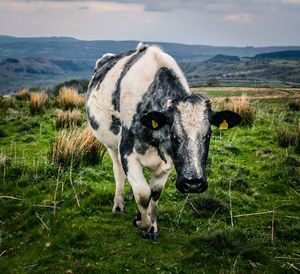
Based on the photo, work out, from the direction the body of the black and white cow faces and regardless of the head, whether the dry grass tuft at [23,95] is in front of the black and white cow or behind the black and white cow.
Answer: behind

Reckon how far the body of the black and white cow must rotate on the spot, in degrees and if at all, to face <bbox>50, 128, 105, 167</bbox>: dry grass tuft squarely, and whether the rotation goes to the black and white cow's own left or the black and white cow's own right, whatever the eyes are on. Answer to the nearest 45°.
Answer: approximately 180°

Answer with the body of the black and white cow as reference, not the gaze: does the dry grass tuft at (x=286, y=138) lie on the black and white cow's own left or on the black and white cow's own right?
on the black and white cow's own left

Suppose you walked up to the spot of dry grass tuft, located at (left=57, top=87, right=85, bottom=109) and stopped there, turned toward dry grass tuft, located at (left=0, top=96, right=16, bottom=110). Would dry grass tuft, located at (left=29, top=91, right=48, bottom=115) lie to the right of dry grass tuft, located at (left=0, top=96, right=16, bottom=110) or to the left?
left

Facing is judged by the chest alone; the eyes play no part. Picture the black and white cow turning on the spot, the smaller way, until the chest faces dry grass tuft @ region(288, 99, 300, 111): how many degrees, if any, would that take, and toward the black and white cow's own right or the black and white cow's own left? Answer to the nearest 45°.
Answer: approximately 135° to the black and white cow's own left

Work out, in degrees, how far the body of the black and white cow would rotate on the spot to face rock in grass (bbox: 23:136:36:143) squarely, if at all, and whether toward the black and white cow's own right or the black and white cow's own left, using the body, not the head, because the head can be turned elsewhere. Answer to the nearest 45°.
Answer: approximately 180°

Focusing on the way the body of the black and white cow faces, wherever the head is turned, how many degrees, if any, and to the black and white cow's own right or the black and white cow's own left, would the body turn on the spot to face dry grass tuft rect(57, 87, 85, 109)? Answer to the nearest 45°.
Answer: approximately 135° to the black and white cow's own left
